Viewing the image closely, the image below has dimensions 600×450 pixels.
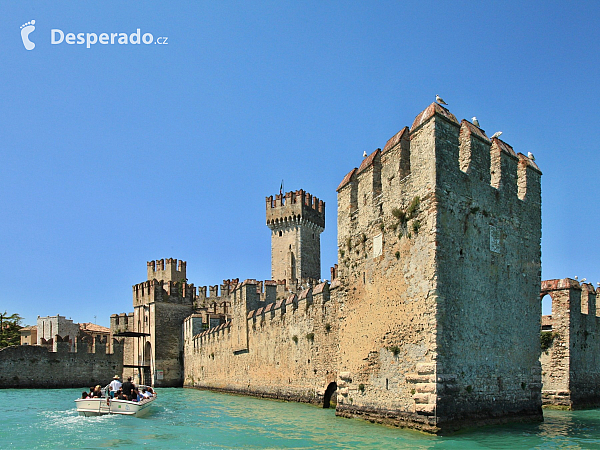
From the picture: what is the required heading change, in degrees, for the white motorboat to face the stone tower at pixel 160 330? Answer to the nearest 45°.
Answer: approximately 45° to its left

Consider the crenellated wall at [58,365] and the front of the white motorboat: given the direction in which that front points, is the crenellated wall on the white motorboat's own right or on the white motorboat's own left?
on the white motorboat's own left

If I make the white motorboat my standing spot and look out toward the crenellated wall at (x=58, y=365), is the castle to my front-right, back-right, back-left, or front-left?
back-right
